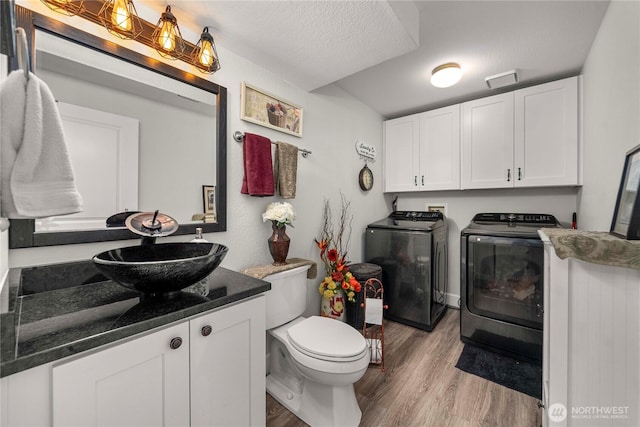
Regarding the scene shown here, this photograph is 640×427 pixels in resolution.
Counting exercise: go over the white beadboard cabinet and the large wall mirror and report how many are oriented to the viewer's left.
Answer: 1

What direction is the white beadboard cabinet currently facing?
to the viewer's left

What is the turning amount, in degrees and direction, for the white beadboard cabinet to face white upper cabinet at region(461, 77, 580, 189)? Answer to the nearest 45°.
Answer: approximately 90° to its right
